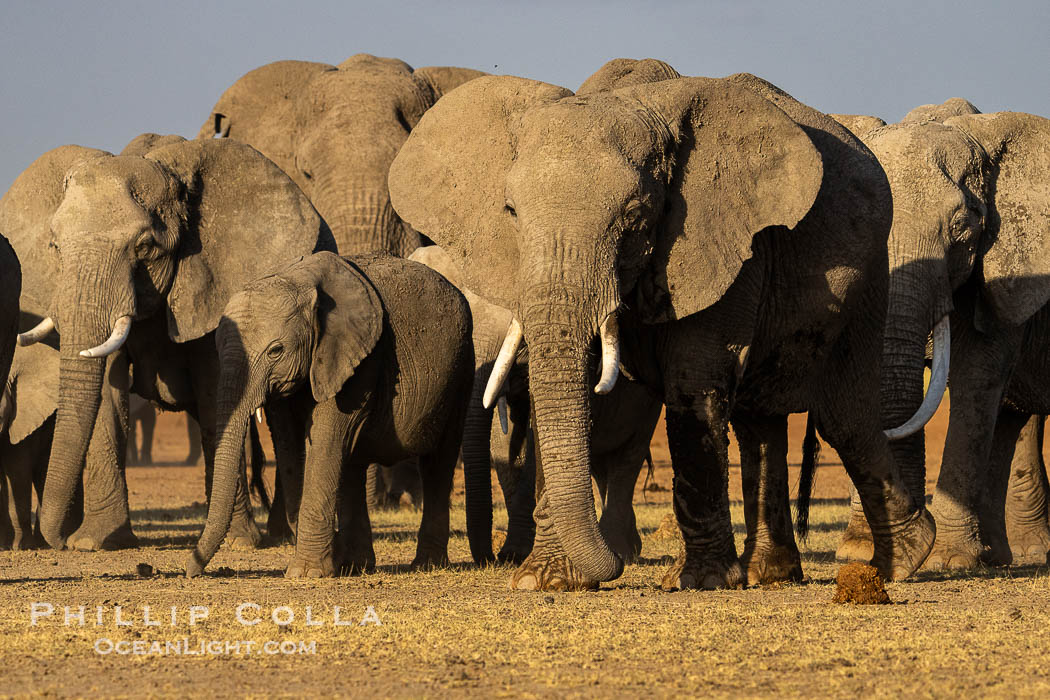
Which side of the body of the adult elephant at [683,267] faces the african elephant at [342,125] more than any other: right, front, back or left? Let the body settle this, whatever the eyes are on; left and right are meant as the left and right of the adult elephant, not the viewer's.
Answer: right

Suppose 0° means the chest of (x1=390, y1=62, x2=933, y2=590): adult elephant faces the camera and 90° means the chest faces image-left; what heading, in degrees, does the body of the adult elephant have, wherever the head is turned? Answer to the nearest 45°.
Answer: approximately 45°

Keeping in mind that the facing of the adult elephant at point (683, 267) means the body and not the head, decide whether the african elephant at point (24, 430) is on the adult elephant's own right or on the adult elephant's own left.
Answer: on the adult elephant's own right
